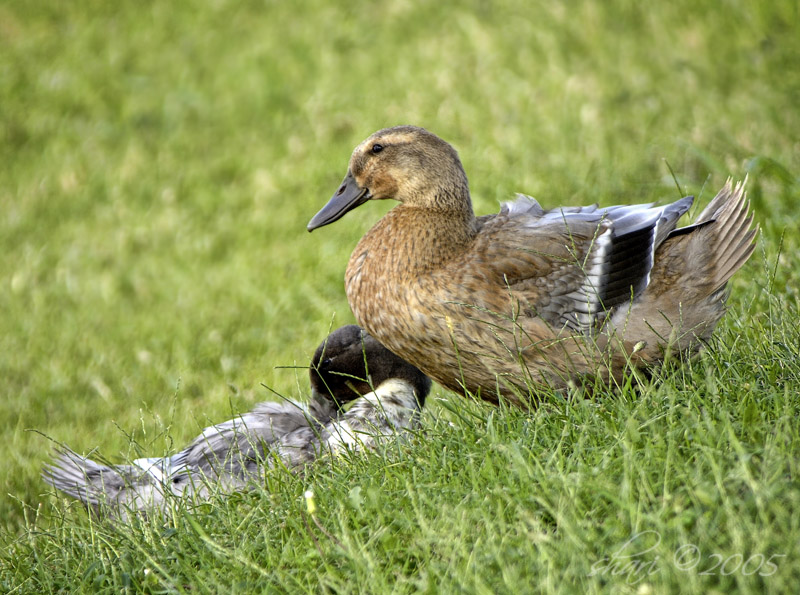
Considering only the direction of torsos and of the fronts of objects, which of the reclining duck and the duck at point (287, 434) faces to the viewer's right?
the duck

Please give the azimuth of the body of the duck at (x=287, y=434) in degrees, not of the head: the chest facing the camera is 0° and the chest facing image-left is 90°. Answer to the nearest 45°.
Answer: approximately 270°

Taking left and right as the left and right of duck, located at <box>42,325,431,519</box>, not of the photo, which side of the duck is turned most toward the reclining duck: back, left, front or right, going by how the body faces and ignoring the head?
front

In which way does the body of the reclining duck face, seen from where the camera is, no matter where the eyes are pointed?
to the viewer's left

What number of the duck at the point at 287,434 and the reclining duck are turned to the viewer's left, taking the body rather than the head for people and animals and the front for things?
1

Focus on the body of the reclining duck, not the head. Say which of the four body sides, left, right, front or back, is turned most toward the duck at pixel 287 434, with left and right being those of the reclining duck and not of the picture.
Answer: front

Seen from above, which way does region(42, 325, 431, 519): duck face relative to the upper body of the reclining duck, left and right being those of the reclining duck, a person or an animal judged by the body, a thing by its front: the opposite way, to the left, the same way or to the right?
the opposite way
